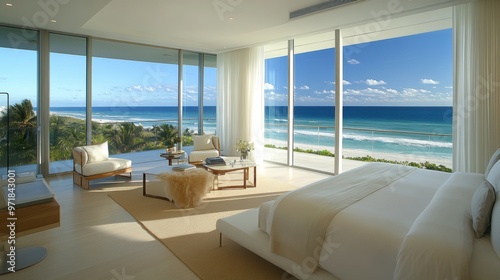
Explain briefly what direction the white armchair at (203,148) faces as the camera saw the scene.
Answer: facing the viewer and to the left of the viewer

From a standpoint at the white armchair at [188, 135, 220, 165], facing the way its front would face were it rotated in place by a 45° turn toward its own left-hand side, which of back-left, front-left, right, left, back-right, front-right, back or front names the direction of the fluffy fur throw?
front

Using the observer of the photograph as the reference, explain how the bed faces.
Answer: facing away from the viewer and to the left of the viewer

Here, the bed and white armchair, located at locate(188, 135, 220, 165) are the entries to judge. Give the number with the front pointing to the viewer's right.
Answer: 0

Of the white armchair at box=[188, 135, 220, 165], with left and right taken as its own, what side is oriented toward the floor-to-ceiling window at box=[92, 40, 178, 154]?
right

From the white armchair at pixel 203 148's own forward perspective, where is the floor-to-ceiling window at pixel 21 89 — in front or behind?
in front

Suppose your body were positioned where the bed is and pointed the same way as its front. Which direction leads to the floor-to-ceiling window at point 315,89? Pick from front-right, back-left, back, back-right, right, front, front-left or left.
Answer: front-right

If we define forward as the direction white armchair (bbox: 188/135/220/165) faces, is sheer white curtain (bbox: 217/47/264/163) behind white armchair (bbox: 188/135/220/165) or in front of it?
behind

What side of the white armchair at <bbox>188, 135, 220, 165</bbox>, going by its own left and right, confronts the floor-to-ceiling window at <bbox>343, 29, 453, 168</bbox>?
left

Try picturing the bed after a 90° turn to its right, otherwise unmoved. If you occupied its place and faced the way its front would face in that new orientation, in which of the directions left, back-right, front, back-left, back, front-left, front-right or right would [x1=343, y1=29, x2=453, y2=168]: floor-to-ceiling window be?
front-left

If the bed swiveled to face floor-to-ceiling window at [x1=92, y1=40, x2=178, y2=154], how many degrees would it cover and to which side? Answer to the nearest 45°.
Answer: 0° — it already faces it

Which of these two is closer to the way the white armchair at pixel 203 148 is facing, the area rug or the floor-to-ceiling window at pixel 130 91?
the area rug

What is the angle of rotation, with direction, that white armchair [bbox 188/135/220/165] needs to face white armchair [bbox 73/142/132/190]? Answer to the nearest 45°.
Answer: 0° — it already faces it

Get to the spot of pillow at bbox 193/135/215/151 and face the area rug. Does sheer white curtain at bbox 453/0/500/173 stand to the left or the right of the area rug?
left

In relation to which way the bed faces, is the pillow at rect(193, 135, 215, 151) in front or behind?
in front
